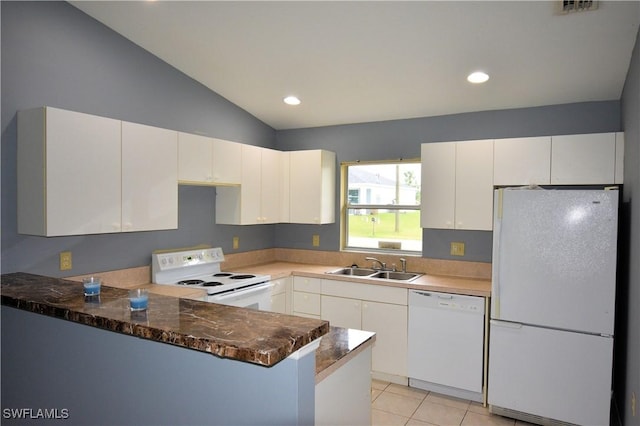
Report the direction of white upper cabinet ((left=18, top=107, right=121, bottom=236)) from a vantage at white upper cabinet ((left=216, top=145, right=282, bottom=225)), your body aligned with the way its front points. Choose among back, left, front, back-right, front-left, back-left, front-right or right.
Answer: right

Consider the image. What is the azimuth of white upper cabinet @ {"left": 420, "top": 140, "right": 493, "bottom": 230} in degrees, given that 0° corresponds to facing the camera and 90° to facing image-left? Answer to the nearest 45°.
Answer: approximately 0°

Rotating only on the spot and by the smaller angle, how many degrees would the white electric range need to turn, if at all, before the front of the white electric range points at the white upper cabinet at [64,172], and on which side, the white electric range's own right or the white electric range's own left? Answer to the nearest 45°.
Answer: approximately 90° to the white electric range's own right

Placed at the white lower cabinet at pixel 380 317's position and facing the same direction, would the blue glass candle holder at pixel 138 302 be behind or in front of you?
in front

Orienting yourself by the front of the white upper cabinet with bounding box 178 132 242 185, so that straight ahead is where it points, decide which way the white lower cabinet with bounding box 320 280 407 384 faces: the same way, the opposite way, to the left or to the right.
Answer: to the right

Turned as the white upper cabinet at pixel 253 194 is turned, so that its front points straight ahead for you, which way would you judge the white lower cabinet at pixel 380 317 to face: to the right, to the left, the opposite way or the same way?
to the right

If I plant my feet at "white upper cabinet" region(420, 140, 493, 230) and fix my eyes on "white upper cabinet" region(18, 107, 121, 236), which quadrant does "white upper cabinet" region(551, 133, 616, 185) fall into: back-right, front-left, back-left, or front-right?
back-left

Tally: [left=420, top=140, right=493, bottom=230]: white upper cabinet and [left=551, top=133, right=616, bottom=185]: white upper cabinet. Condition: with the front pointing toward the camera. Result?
2

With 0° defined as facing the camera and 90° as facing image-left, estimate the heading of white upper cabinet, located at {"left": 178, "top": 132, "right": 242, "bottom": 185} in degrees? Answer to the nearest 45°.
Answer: approximately 315°

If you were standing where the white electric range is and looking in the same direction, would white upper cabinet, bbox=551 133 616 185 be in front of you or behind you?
in front
